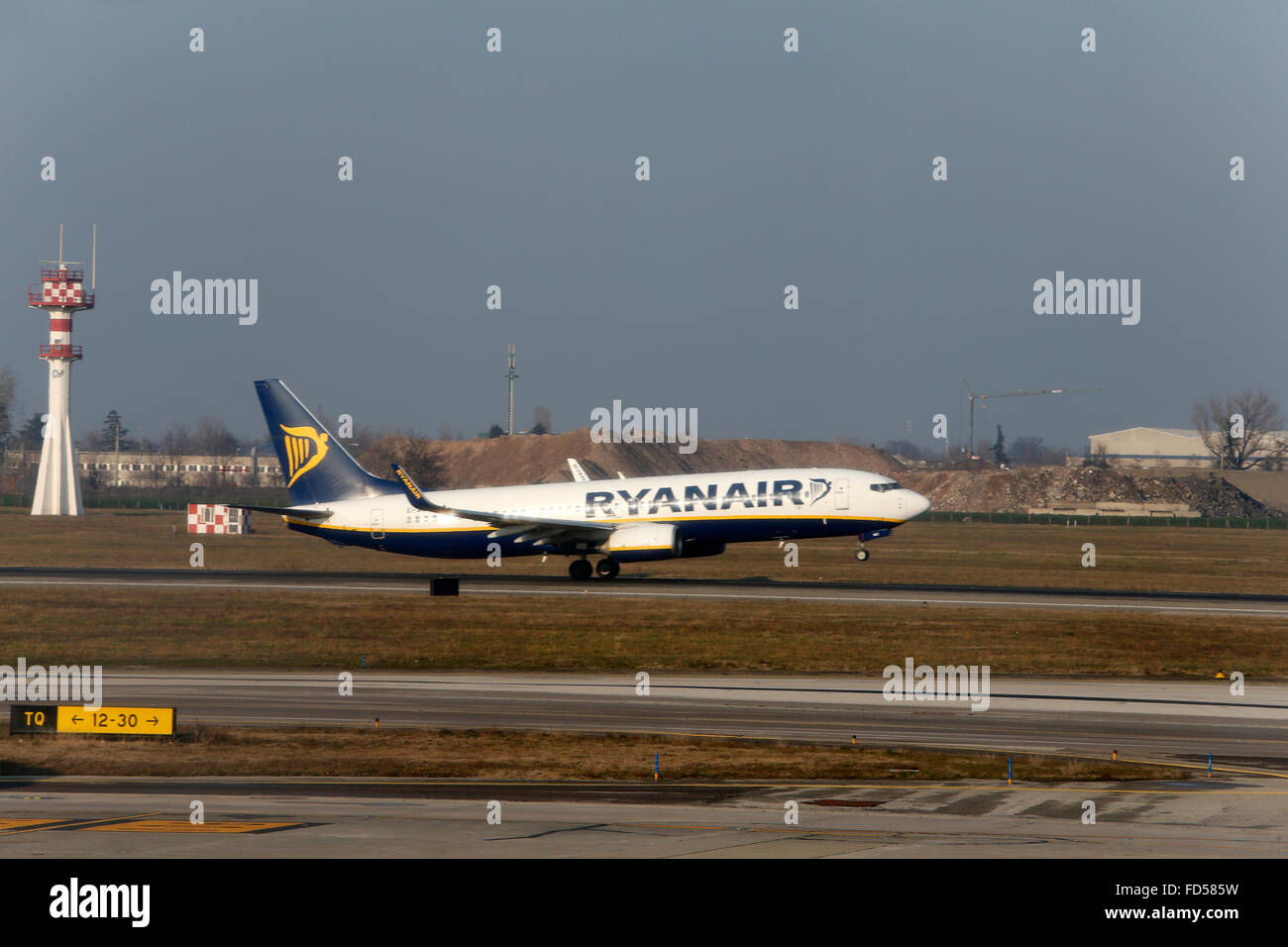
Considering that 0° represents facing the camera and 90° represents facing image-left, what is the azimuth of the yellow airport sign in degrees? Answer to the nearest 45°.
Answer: approximately 0°
